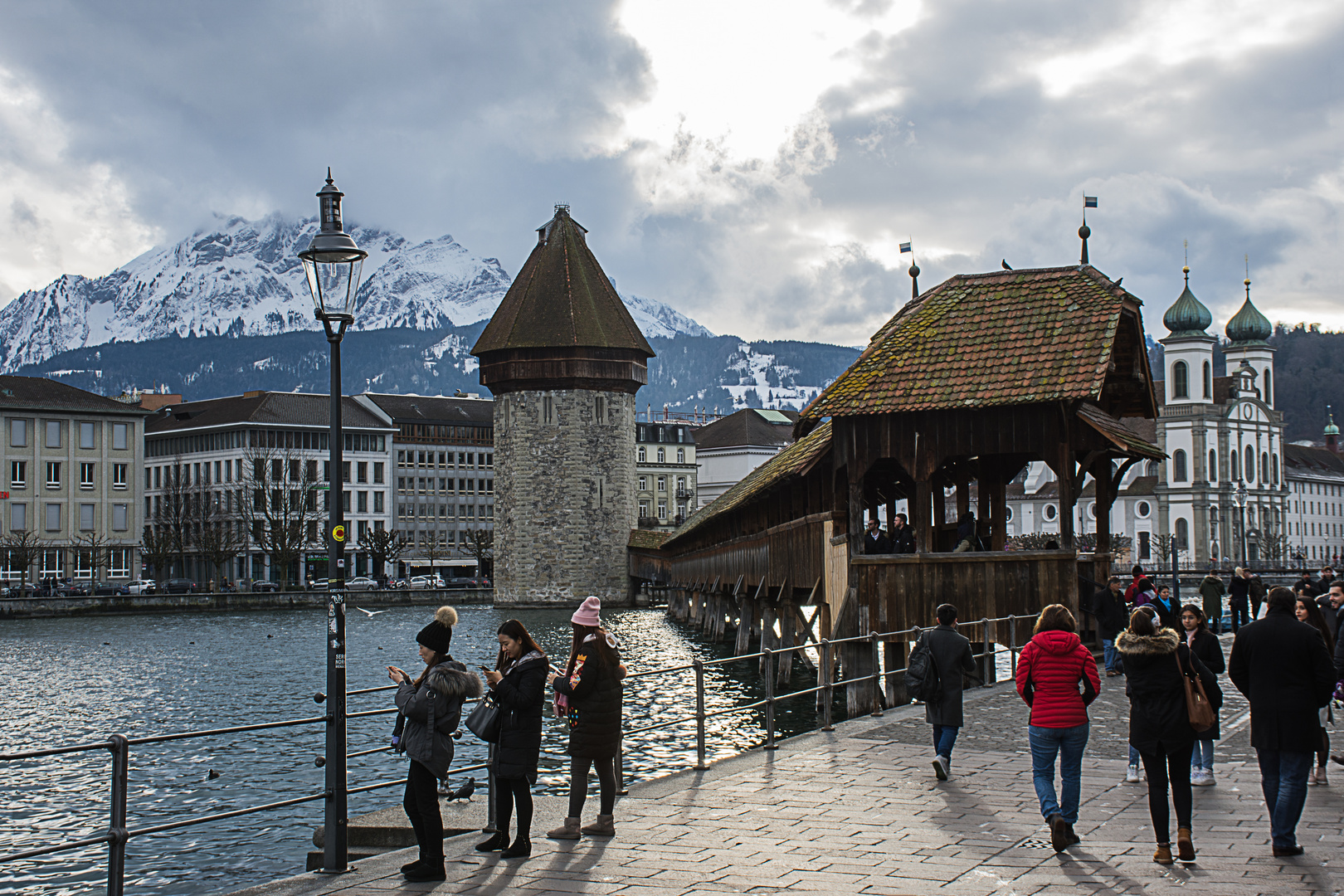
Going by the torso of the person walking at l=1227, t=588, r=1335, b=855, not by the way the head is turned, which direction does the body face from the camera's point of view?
away from the camera

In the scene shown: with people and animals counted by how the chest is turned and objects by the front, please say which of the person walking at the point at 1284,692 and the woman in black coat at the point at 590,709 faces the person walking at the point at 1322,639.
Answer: the person walking at the point at 1284,692

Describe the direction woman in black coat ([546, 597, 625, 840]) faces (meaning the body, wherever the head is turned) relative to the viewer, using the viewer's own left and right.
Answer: facing to the left of the viewer

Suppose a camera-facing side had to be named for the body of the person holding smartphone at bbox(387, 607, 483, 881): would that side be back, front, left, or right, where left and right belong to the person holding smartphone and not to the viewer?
left

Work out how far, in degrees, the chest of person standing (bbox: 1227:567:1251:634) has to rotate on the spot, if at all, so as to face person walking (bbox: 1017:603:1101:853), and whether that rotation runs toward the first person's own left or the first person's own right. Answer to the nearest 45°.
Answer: approximately 180°

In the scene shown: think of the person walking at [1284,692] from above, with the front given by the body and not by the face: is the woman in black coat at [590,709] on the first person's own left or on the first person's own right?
on the first person's own left

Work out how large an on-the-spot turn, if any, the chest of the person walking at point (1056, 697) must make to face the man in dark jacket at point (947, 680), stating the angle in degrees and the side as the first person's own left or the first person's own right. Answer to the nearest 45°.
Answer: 0° — they already face them

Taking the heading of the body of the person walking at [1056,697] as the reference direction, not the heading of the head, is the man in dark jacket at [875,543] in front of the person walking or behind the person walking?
in front

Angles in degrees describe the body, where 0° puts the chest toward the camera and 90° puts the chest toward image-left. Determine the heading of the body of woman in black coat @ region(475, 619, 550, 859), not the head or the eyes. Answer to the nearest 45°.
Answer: approximately 90°

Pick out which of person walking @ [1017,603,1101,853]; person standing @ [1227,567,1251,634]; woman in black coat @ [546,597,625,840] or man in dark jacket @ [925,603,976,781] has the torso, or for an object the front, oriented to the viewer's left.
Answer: the woman in black coat

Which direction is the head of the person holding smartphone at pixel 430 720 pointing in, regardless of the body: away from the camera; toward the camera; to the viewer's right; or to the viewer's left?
to the viewer's left

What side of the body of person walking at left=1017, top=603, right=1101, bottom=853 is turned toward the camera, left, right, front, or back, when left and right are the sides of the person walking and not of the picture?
back

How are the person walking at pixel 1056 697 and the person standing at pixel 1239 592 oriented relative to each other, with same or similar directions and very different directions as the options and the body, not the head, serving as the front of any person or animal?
same or similar directions

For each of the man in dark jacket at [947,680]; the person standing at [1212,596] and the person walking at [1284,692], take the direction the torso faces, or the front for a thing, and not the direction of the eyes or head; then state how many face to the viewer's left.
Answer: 0

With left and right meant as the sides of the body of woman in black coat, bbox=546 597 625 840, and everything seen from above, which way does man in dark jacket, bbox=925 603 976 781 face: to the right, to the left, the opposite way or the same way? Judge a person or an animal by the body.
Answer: to the right

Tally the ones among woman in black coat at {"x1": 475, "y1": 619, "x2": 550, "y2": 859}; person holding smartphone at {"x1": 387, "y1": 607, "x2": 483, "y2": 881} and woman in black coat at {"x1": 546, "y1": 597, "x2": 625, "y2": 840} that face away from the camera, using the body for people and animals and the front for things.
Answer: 0

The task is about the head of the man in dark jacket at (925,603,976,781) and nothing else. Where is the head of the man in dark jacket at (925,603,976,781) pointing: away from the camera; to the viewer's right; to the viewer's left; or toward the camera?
away from the camera
